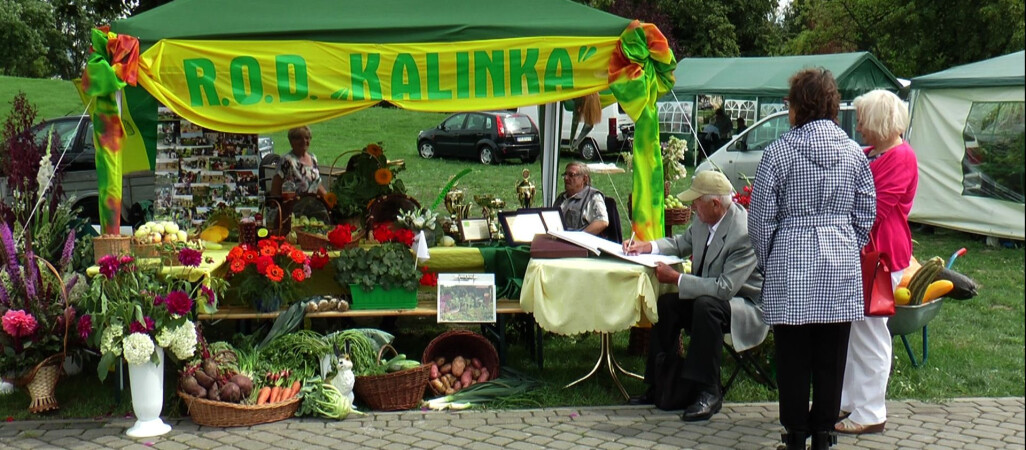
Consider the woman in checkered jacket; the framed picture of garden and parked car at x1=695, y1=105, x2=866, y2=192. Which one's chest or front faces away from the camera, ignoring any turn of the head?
the woman in checkered jacket

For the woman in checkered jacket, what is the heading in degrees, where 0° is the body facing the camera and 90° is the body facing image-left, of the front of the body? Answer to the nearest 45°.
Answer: approximately 180°

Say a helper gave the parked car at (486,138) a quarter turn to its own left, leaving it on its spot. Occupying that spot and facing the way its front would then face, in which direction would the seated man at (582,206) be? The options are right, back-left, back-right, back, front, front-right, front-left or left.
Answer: front-left

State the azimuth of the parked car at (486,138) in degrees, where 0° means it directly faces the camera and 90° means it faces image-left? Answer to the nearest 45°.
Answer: approximately 135°

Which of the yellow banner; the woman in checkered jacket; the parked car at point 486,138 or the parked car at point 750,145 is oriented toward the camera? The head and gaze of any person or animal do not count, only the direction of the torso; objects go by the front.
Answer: the yellow banner

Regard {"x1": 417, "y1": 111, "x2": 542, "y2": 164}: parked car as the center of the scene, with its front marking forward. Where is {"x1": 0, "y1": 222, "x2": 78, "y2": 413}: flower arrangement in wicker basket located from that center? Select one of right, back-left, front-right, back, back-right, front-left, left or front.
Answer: back-left

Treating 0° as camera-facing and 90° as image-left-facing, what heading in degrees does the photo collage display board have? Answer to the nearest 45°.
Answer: approximately 0°

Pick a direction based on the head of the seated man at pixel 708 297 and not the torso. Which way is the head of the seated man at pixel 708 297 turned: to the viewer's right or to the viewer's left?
to the viewer's left

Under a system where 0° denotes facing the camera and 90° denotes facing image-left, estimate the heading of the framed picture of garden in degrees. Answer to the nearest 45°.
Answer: approximately 0°

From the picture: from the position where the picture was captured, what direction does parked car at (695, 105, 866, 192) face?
facing to the left of the viewer
